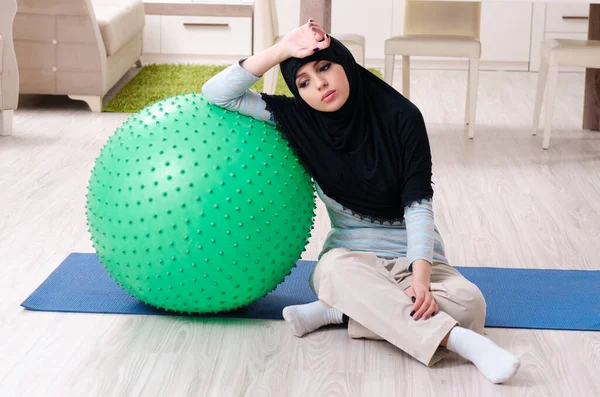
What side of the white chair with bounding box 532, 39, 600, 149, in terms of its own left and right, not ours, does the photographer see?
left

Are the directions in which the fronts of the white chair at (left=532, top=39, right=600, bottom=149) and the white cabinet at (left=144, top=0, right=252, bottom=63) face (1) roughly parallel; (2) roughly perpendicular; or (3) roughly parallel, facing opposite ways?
roughly perpendicular

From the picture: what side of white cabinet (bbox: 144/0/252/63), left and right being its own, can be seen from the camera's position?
front

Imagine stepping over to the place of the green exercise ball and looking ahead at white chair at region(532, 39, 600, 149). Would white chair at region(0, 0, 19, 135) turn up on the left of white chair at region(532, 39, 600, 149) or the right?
left

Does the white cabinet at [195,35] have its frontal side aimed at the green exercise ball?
yes

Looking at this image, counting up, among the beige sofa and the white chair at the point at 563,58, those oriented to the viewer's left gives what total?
1

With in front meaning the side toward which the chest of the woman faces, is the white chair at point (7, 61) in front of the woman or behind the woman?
behind

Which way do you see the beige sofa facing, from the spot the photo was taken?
facing to the right of the viewer

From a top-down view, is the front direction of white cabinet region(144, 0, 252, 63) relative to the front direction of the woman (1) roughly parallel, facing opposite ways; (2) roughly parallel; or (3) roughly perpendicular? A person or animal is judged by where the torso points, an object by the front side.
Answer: roughly parallel
